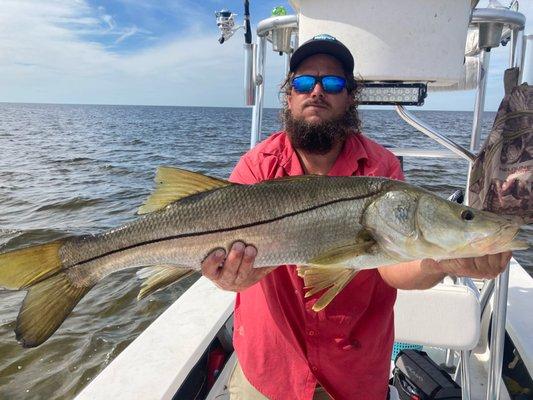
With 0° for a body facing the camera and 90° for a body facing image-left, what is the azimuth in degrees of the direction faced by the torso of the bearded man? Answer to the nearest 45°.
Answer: approximately 0°

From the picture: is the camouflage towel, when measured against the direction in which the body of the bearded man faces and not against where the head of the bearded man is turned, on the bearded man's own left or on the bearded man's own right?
on the bearded man's own left

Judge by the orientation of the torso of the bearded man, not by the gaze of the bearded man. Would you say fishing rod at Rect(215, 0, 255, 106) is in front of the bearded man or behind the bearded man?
behind
